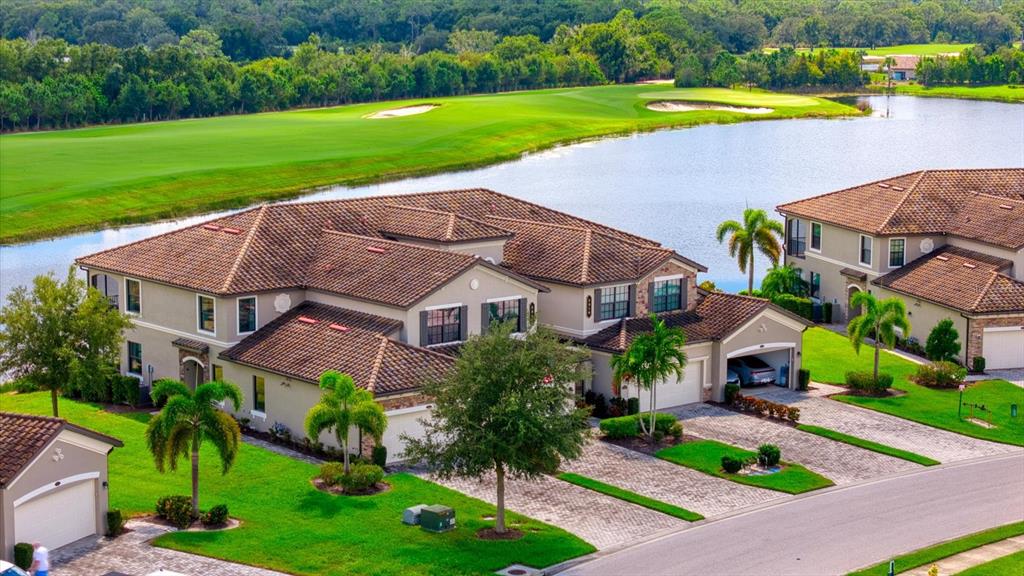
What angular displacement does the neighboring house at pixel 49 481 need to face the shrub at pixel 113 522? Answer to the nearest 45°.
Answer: approximately 90° to its left

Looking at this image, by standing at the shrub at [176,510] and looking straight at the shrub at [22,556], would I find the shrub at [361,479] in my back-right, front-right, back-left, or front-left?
back-left

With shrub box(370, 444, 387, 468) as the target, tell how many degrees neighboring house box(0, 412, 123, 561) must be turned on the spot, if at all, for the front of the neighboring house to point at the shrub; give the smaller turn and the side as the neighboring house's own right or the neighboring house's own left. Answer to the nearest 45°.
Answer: approximately 90° to the neighboring house's own left

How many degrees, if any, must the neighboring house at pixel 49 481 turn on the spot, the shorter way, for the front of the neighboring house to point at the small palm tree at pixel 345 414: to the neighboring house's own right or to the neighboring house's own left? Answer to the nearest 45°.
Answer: approximately 90° to the neighboring house's own left

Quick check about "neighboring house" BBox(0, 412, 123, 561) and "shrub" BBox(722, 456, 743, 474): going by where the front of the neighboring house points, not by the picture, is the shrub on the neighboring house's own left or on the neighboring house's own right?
on the neighboring house's own left

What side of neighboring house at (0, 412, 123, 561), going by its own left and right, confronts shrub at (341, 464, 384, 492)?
left

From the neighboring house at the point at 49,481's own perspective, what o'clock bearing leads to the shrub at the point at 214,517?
The shrub is roughly at 10 o'clock from the neighboring house.

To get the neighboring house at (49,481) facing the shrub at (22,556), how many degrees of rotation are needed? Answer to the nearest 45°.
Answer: approximately 45° to its right

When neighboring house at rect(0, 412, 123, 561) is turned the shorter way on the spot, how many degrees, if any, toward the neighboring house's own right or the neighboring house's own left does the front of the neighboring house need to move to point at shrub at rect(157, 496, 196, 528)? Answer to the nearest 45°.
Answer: approximately 90° to the neighboring house's own left
